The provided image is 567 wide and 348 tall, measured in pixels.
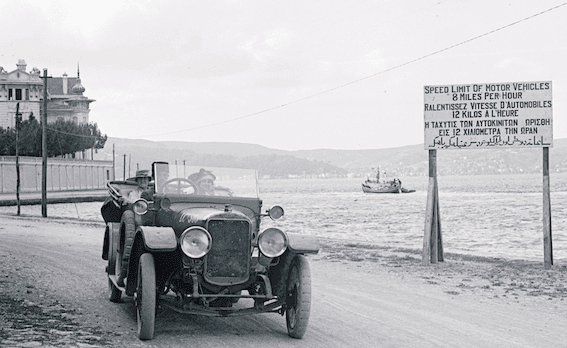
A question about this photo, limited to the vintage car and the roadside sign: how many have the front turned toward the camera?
2

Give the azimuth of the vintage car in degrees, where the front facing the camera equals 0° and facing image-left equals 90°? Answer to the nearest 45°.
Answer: approximately 0°

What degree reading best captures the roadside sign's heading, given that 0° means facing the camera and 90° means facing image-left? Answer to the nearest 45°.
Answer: approximately 0°

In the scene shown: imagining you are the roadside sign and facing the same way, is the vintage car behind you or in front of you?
in front

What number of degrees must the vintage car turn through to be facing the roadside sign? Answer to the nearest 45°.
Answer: approximately 135° to its left
